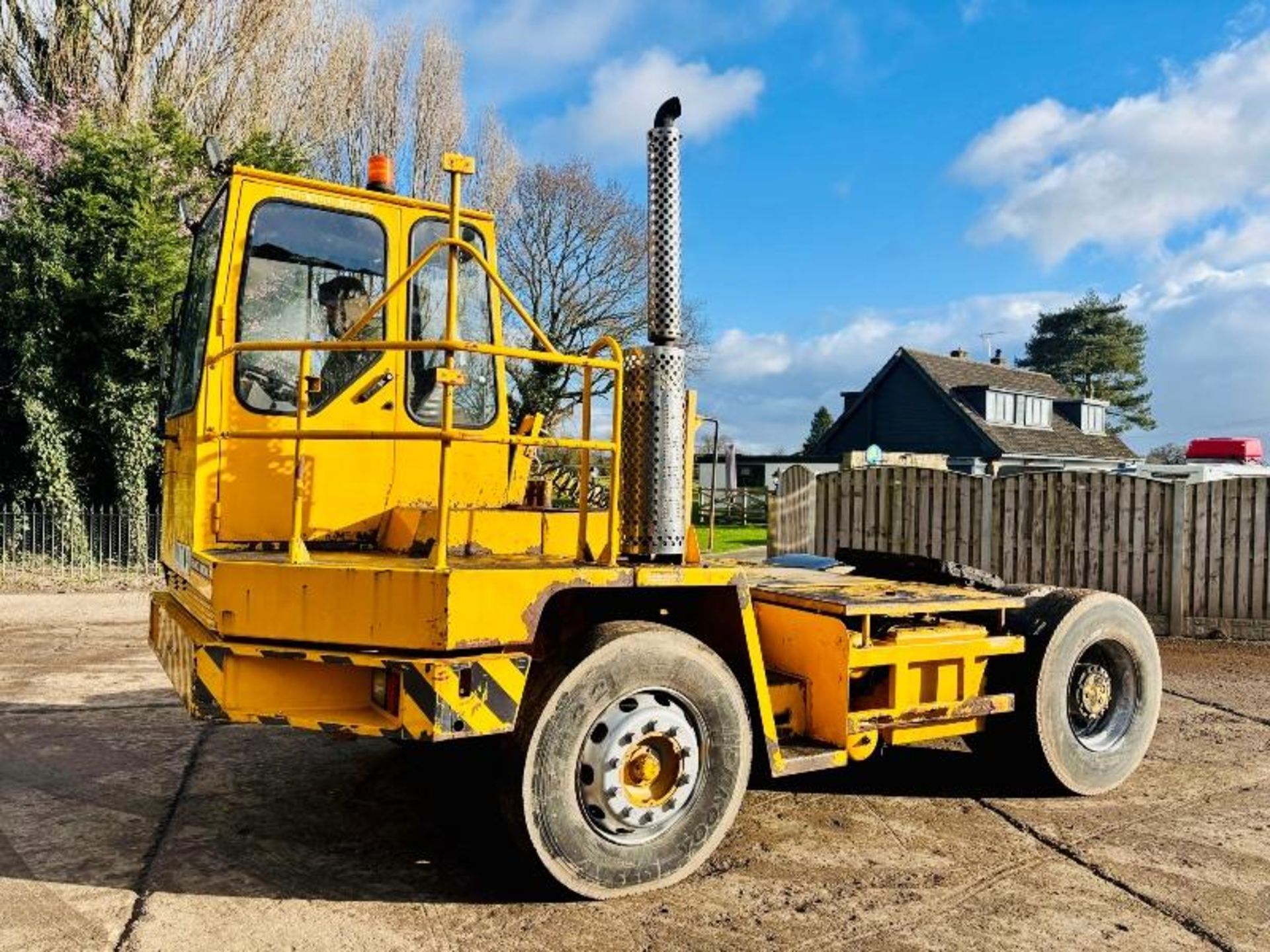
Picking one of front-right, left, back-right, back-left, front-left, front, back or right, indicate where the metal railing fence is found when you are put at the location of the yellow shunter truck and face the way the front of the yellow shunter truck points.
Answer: right

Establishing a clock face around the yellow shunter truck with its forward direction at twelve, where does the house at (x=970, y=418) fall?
The house is roughly at 5 o'clock from the yellow shunter truck.

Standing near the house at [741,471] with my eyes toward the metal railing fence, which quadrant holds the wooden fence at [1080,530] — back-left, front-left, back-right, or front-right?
front-left

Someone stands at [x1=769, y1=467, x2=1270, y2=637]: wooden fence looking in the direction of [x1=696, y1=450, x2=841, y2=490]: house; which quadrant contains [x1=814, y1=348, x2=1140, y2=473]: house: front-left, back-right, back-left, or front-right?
front-right

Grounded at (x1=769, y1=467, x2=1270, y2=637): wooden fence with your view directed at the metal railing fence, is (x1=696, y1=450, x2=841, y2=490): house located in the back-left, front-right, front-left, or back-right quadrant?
front-right

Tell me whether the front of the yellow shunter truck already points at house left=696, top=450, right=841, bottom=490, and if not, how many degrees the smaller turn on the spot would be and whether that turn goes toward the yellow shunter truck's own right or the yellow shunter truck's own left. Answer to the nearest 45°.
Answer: approximately 135° to the yellow shunter truck's own right

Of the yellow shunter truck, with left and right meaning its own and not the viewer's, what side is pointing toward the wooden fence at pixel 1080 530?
back

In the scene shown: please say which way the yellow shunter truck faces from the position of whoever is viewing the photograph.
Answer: facing the viewer and to the left of the viewer
